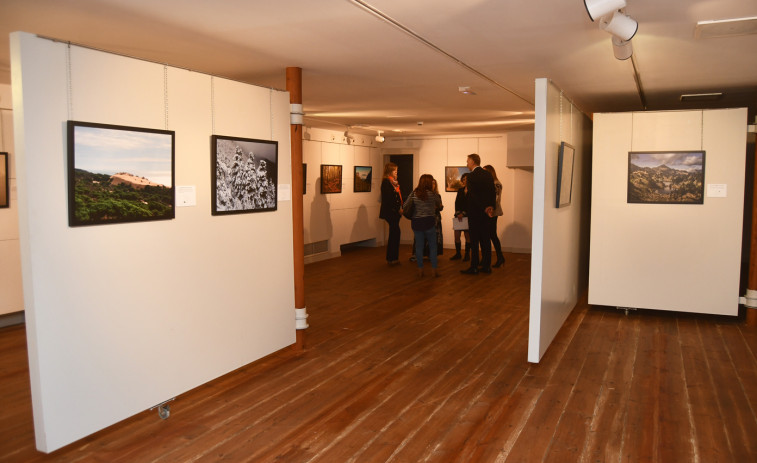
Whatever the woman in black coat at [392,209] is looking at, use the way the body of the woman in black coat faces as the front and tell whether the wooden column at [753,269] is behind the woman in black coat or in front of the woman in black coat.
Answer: in front

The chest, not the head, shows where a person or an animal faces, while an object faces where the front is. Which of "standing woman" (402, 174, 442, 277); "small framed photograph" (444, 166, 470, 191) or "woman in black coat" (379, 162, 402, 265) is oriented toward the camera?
the small framed photograph

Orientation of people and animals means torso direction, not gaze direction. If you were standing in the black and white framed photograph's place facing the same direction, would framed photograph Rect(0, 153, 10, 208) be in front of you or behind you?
behind

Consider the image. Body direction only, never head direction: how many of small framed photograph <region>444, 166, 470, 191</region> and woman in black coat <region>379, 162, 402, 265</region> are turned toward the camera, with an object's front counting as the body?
1

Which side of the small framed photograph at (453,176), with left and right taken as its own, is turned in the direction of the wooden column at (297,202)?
front

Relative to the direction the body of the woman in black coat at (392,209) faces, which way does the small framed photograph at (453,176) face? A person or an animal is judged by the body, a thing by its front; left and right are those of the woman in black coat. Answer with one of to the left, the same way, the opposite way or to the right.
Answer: to the right

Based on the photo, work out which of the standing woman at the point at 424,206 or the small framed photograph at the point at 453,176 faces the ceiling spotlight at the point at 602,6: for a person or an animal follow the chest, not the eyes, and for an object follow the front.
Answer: the small framed photograph

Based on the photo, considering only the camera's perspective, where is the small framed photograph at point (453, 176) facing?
facing the viewer

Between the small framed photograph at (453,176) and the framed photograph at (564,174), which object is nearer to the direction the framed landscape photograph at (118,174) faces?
the framed photograph

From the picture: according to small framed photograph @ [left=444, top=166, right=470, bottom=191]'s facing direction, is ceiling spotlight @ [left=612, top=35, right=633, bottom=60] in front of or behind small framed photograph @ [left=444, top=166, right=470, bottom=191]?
in front

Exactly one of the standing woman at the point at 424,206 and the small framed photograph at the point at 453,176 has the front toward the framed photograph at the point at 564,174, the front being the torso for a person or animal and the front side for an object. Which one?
the small framed photograph

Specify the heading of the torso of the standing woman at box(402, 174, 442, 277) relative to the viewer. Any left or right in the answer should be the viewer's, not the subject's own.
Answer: facing away from the viewer

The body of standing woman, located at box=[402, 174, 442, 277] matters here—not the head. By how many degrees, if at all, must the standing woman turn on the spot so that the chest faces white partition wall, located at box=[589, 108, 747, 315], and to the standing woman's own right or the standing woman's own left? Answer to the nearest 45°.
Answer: approximately 135° to the standing woman's own right

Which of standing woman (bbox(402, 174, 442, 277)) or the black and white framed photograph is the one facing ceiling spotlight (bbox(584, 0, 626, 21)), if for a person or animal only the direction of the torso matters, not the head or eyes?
the black and white framed photograph

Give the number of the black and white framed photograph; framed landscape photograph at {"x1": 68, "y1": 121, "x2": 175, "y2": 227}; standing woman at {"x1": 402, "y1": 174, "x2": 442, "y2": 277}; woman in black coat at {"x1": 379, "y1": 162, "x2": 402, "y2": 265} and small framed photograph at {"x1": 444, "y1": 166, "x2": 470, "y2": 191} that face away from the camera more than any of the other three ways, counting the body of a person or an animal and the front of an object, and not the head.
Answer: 1

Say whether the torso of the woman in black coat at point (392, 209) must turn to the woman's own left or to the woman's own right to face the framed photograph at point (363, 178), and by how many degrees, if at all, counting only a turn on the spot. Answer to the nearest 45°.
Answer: approximately 90° to the woman's own left

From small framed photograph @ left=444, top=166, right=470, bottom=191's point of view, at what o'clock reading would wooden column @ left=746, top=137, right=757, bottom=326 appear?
The wooden column is roughly at 11 o'clock from the small framed photograph.

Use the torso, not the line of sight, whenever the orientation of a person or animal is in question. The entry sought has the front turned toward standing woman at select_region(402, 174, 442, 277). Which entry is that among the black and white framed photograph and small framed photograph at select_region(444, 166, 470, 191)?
the small framed photograph

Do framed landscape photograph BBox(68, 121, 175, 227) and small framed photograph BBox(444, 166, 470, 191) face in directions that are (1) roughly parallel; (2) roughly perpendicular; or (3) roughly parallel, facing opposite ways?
roughly perpendicular

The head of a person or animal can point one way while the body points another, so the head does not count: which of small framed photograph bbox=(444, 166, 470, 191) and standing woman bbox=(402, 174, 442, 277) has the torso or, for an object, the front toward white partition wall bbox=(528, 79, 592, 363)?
the small framed photograph
